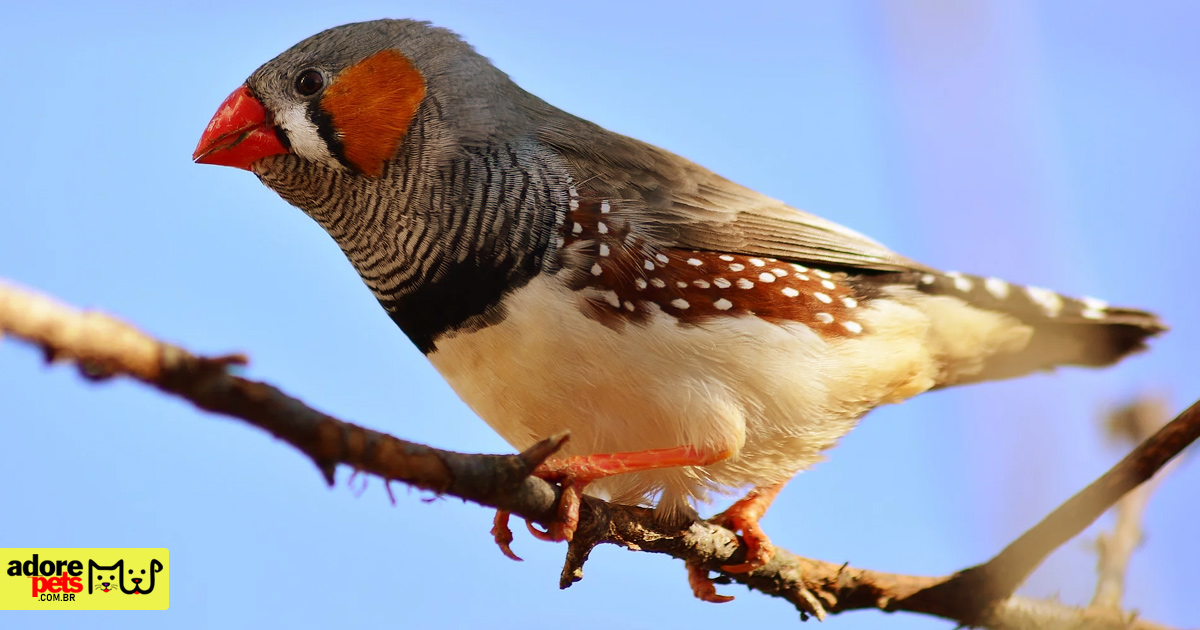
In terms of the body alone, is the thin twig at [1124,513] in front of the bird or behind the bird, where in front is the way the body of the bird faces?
behind

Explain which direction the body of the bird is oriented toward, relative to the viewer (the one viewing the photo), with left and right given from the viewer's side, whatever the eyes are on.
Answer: facing to the left of the viewer
